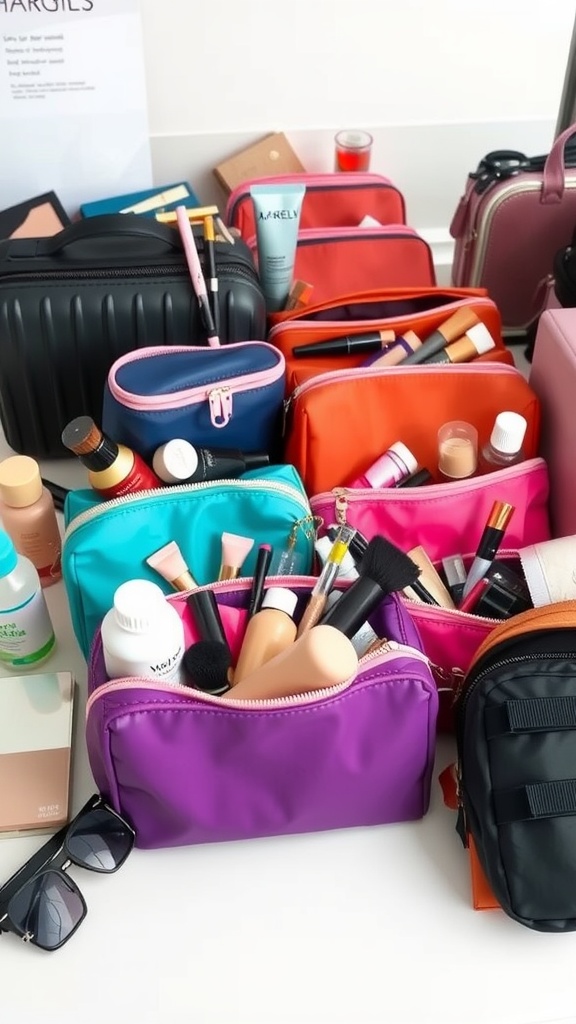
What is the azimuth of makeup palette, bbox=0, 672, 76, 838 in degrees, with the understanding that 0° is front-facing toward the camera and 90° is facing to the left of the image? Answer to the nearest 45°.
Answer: approximately 0°
